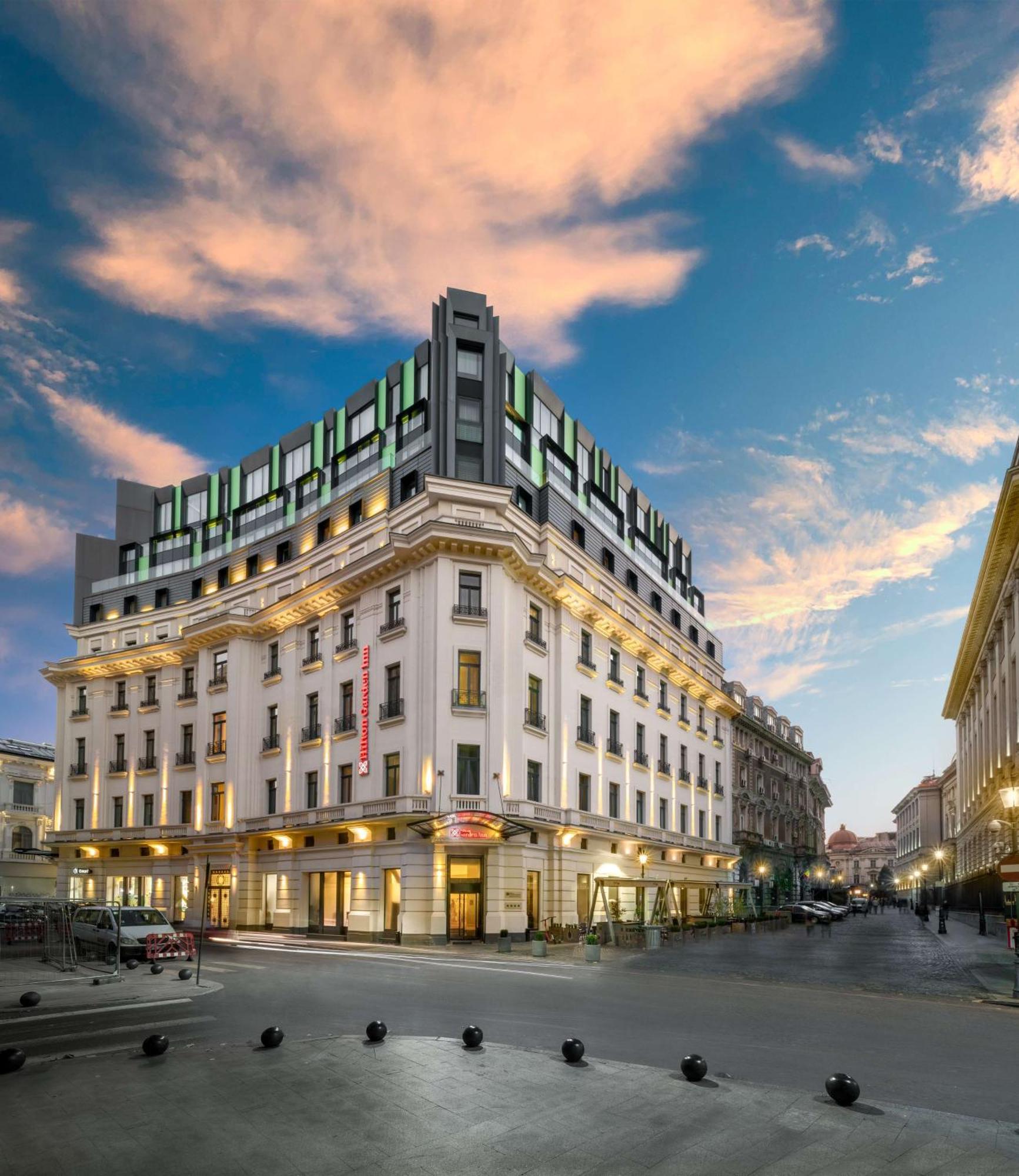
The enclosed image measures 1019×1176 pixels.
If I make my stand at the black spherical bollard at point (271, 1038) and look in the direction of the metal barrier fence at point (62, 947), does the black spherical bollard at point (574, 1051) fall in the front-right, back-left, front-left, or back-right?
back-right

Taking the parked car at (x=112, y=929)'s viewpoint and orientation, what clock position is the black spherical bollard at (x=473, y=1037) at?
The black spherical bollard is roughly at 1 o'clock from the parked car.

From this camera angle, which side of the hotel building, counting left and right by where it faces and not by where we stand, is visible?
front

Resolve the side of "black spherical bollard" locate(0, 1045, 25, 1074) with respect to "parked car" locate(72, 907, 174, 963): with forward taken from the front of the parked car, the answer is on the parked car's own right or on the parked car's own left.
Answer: on the parked car's own right

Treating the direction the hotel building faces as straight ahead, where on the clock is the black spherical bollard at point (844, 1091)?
The black spherical bollard is roughly at 12 o'clock from the hotel building.
